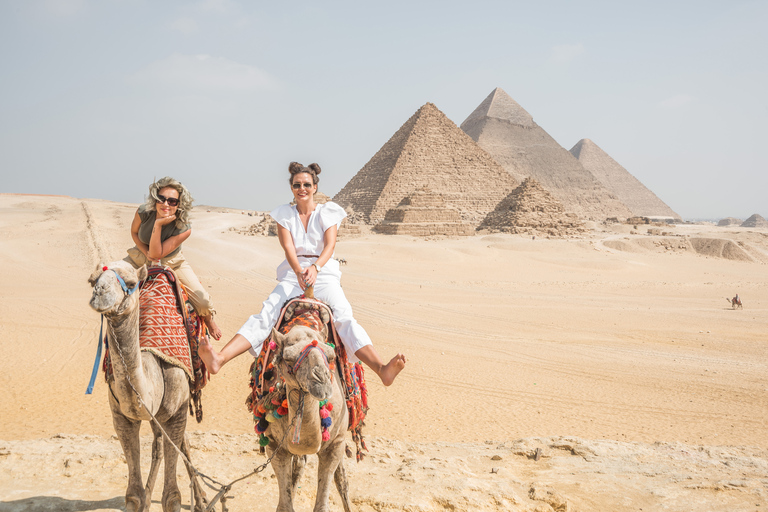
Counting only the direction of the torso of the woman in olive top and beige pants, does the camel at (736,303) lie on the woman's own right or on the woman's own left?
on the woman's own left

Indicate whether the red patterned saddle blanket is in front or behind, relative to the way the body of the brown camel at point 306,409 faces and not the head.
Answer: behind

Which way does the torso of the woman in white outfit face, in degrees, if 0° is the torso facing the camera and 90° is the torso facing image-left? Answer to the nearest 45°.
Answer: approximately 0°

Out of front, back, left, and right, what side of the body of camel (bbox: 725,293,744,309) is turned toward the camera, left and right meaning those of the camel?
left

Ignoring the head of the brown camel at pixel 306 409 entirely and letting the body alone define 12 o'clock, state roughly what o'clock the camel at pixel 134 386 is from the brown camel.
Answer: The camel is roughly at 4 o'clock from the brown camel.

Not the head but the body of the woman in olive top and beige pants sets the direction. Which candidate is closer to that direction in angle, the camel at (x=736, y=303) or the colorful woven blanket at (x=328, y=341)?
the colorful woven blanket

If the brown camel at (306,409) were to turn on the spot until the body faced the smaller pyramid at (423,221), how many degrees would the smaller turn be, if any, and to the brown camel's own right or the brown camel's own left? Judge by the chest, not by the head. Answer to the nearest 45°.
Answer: approximately 180°

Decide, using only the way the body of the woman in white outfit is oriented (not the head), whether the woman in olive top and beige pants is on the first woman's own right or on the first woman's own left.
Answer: on the first woman's own right

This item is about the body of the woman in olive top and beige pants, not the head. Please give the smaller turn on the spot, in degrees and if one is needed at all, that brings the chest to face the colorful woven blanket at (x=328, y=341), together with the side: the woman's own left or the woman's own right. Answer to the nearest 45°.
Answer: approximately 45° to the woman's own left
